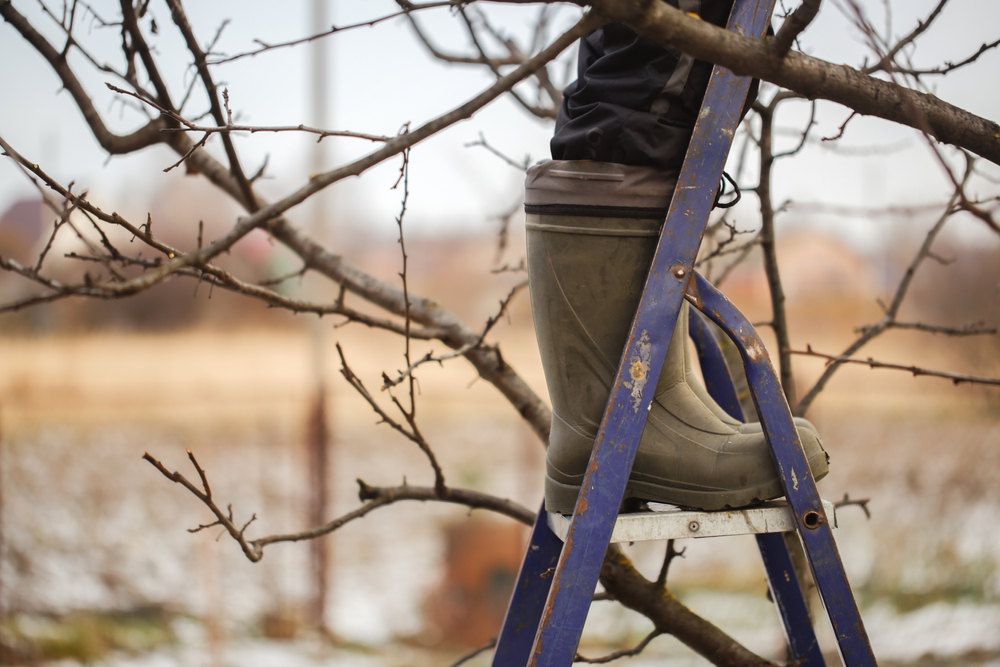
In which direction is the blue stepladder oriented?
to the viewer's left
